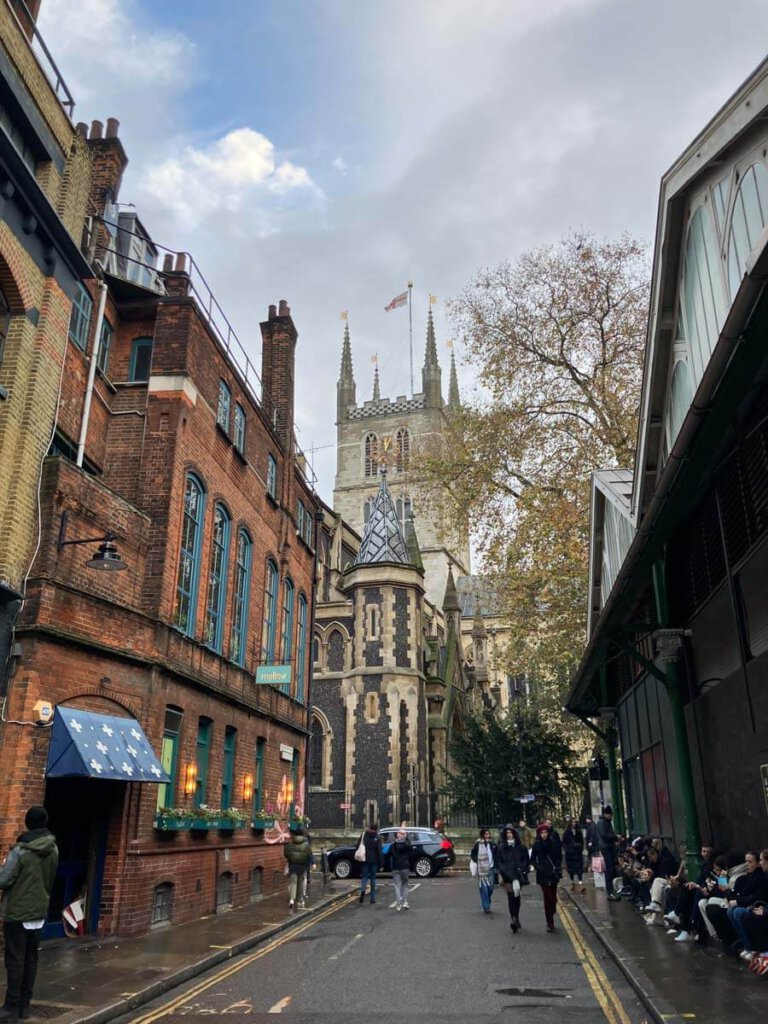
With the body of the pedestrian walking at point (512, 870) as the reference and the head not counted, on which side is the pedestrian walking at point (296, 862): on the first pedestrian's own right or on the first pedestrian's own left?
on the first pedestrian's own right

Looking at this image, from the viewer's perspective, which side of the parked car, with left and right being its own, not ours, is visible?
left

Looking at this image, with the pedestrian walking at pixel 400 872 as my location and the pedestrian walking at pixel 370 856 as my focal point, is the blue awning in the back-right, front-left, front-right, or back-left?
back-left

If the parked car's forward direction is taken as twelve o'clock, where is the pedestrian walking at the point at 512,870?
The pedestrian walking is roughly at 9 o'clock from the parked car.

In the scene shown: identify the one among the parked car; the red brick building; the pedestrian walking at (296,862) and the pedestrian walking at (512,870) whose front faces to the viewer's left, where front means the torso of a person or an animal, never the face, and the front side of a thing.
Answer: the parked car

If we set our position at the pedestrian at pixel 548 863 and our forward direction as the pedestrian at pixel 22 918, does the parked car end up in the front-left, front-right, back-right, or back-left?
back-right

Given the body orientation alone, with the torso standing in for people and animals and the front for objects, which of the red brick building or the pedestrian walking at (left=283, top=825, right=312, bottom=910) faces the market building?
the red brick building

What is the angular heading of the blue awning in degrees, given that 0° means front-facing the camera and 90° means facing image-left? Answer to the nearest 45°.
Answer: approximately 315°

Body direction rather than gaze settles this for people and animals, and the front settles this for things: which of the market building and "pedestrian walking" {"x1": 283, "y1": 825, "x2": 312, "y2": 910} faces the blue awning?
the market building

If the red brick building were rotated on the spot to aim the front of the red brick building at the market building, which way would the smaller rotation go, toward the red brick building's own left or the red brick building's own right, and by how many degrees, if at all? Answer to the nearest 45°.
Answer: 0° — it already faces it

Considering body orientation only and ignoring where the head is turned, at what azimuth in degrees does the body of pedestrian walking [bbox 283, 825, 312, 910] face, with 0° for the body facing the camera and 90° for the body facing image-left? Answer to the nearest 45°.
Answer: approximately 180°

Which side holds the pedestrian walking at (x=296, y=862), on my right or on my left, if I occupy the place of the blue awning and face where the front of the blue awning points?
on my left
